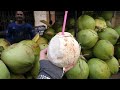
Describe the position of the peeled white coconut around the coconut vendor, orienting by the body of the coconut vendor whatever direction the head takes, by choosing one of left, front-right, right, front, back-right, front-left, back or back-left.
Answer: front

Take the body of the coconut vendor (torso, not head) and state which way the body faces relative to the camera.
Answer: toward the camera
